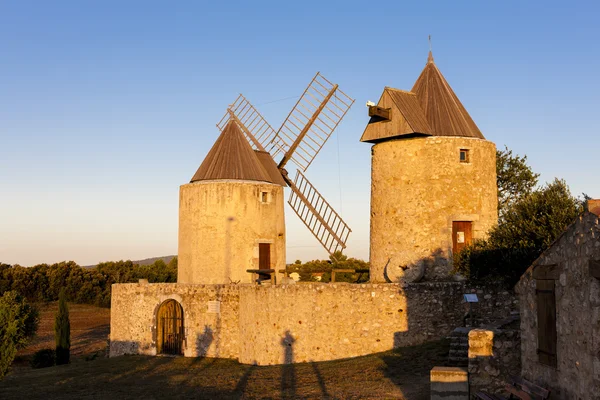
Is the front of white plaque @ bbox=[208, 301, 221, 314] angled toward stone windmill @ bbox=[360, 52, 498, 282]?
no

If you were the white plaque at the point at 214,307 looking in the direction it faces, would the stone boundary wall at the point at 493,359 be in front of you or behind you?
in front

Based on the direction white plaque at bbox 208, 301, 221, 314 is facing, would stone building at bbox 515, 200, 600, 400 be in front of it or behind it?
in front

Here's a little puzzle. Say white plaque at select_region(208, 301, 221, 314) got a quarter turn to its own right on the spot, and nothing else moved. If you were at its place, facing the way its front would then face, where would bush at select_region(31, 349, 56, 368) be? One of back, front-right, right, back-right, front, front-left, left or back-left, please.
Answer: front-right

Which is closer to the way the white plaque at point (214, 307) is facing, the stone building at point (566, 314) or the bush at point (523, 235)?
the stone building

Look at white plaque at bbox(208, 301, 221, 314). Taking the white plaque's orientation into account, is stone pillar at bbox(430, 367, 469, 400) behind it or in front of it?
in front

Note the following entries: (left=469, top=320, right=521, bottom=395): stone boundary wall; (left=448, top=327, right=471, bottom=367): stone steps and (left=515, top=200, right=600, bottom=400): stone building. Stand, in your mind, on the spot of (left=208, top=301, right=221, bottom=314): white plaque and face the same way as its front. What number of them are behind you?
0

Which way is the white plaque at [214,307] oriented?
toward the camera
